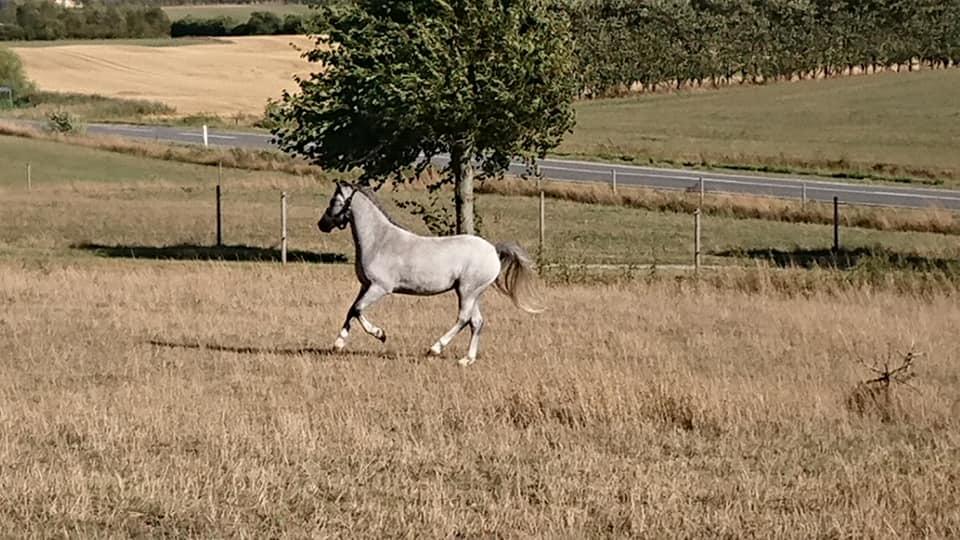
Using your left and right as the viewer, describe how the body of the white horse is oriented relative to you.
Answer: facing to the left of the viewer

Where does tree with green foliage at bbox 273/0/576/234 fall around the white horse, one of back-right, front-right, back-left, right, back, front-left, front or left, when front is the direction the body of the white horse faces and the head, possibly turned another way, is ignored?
right

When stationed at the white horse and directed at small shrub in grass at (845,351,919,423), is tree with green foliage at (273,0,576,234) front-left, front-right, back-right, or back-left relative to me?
back-left

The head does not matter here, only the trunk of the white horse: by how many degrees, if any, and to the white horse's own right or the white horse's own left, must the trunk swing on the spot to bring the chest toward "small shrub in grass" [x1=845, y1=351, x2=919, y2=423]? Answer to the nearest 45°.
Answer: approximately 135° to the white horse's own left
